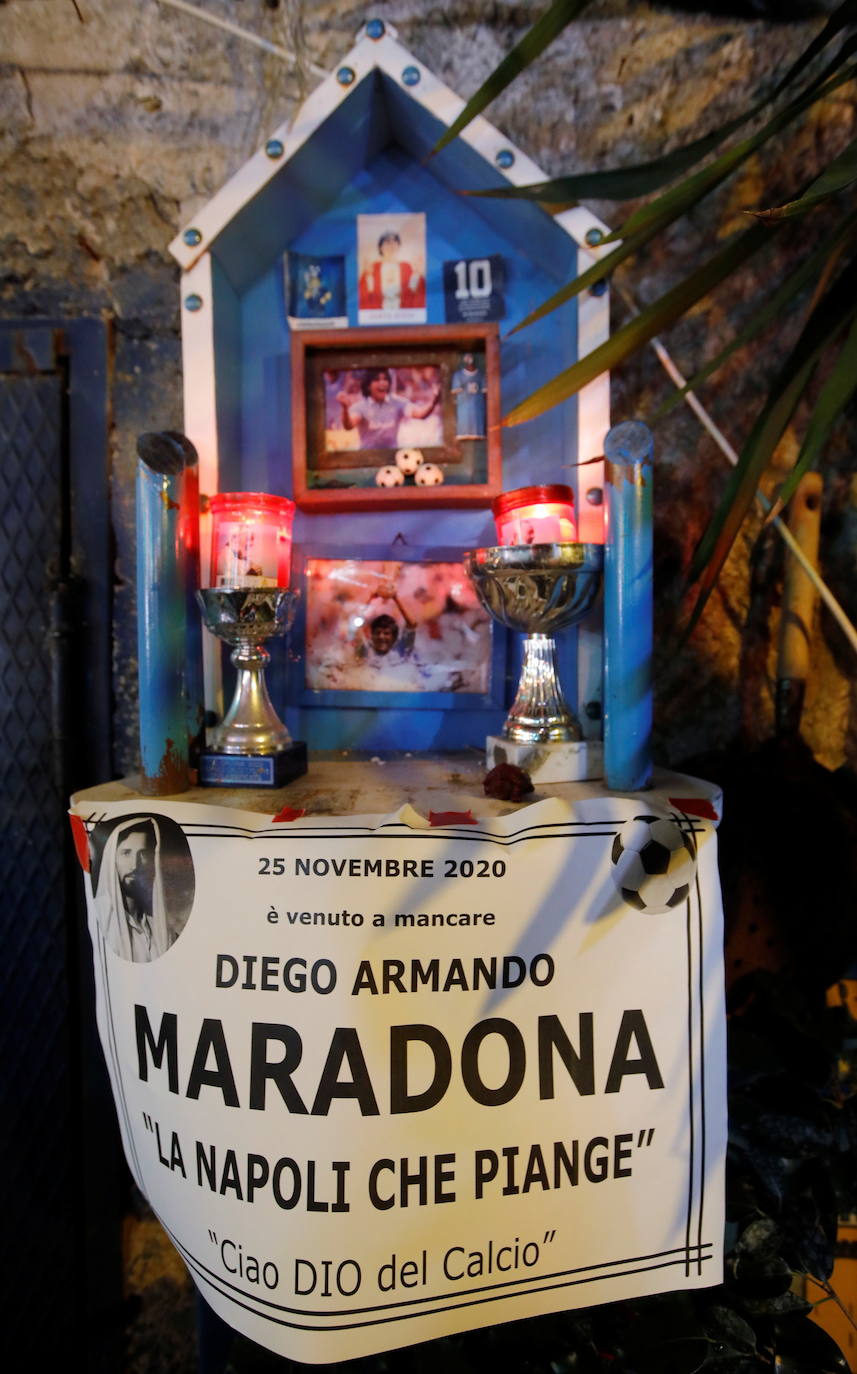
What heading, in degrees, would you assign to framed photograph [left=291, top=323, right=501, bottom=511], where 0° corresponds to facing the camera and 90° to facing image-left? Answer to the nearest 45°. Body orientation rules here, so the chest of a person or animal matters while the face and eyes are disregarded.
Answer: approximately 0°

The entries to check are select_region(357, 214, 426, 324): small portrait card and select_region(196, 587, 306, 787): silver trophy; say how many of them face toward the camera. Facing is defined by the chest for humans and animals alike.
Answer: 2

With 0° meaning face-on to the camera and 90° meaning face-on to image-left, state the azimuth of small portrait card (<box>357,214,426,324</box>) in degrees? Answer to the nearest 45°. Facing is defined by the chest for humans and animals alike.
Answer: approximately 0°
